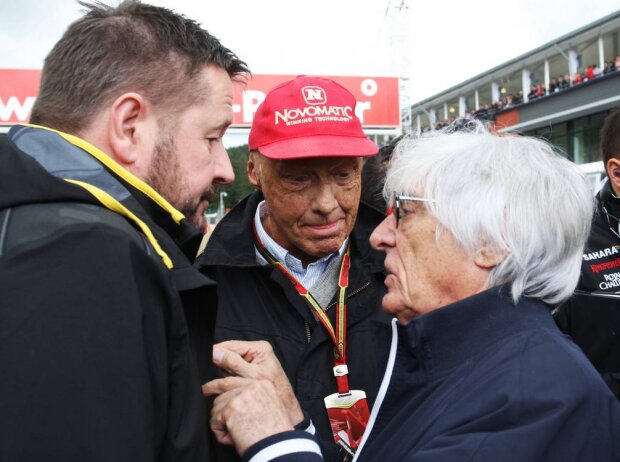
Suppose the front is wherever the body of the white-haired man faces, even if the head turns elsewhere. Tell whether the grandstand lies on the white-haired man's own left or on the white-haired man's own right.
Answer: on the white-haired man's own right

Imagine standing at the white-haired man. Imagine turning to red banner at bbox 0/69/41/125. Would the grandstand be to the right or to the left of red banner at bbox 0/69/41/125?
right

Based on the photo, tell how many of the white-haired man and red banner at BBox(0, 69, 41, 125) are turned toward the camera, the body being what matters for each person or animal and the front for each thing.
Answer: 1

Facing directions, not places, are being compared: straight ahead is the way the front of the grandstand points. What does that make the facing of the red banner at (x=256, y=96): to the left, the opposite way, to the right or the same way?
to the left

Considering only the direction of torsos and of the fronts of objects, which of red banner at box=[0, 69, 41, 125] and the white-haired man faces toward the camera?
the red banner

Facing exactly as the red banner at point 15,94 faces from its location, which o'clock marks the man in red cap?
The man in red cap is roughly at 12 o'clock from the red banner.

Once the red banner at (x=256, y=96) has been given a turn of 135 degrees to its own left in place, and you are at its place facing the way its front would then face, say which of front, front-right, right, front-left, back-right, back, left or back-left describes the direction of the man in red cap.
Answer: back-right

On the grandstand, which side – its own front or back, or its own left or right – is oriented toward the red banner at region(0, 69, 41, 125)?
front

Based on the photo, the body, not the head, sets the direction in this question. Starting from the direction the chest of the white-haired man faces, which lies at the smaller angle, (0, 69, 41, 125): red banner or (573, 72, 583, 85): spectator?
the red banner

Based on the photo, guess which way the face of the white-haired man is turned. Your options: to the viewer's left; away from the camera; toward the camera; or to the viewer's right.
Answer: to the viewer's left

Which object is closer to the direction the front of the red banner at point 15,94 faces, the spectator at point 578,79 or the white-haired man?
the white-haired man

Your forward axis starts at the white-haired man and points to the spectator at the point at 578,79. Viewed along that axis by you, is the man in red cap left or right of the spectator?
left

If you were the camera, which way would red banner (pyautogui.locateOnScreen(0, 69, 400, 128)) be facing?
facing the viewer

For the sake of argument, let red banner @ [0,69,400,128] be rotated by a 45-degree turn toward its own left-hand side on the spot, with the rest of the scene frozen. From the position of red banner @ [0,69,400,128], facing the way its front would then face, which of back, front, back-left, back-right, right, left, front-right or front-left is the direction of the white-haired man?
front-right

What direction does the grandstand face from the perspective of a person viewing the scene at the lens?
facing the viewer and to the left of the viewer
